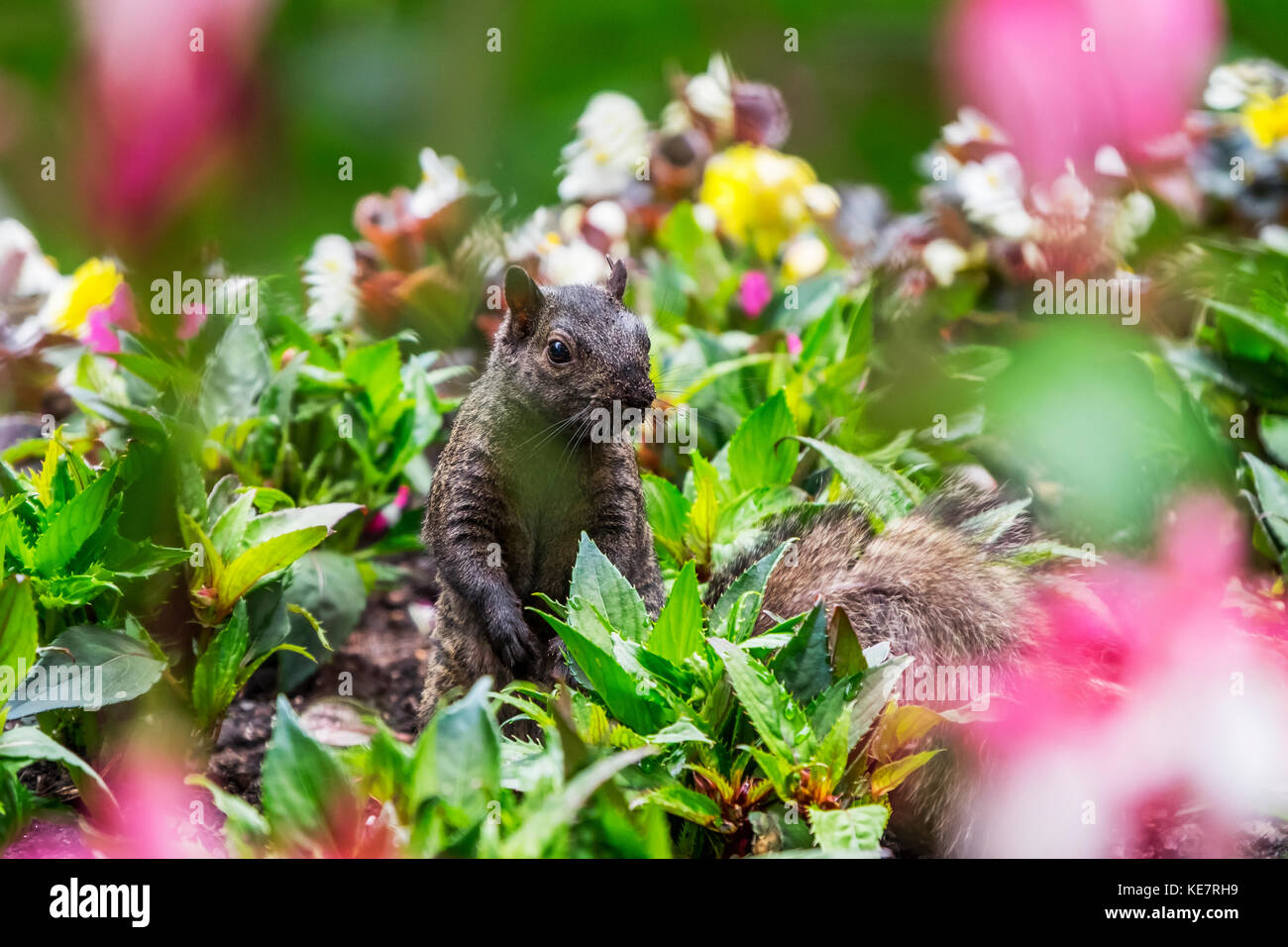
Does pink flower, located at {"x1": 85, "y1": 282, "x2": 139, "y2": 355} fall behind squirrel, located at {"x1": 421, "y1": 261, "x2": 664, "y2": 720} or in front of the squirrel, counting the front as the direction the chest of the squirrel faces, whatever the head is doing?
behind

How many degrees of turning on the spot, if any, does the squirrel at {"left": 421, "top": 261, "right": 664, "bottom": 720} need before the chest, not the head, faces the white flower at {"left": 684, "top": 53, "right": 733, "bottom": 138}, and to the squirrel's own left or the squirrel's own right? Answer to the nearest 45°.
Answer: approximately 135° to the squirrel's own left

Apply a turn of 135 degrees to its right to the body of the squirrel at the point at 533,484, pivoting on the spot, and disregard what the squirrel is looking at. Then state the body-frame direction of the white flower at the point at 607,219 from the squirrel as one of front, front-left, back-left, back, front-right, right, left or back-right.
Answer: right

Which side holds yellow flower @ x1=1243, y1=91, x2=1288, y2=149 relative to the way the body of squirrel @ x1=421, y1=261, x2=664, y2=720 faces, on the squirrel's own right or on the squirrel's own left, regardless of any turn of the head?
on the squirrel's own left

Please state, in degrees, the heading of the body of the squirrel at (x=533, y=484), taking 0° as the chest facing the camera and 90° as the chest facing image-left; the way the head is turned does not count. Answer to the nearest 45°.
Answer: approximately 315°

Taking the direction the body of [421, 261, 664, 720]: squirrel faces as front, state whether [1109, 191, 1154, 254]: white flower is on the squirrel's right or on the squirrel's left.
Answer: on the squirrel's left

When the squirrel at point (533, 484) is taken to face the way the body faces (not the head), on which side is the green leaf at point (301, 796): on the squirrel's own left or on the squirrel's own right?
on the squirrel's own right

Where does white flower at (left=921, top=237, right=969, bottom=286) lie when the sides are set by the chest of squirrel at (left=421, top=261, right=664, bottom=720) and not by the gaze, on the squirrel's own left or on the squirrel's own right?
on the squirrel's own left

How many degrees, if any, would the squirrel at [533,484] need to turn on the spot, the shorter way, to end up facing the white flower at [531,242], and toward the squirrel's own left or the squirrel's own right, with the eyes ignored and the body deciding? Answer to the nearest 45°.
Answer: approximately 135° to the squirrel's own left
